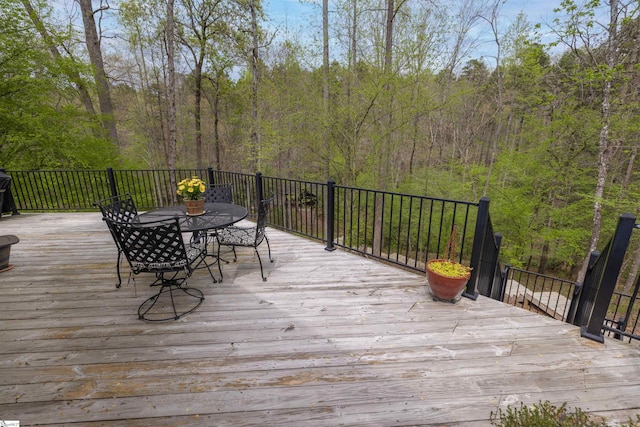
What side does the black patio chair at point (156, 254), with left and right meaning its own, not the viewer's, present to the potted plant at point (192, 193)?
front

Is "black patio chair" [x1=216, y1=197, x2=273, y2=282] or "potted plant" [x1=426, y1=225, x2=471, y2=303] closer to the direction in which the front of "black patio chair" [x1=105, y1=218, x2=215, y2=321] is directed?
the black patio chair

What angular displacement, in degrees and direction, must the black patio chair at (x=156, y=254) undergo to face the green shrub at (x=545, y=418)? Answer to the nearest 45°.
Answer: approximately 90° to its right

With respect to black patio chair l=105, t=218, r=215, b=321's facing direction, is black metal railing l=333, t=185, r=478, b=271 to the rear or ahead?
ahead

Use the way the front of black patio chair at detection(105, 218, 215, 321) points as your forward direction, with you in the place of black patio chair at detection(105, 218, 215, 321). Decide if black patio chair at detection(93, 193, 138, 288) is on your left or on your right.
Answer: on your left

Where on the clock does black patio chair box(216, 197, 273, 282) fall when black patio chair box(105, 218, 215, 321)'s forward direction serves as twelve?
black patio chair box(216, 197, 273, 282) is roughly at 1 o'clock from black patio chair box(105, 218, 215, 321).

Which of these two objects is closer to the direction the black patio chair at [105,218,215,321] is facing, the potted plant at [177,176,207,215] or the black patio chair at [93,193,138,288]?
the potted plant

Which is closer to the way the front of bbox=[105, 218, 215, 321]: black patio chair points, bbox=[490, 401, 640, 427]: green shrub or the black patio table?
the black patio table

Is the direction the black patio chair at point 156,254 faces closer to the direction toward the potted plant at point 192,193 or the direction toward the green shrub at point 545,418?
the potted plant

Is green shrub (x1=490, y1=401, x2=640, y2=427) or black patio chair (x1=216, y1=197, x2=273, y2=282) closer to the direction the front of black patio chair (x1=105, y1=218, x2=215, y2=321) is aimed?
the black patio chair

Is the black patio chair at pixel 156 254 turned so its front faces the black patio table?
yes

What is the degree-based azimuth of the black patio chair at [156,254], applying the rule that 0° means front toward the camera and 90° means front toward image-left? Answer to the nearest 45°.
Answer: approximately 225°
